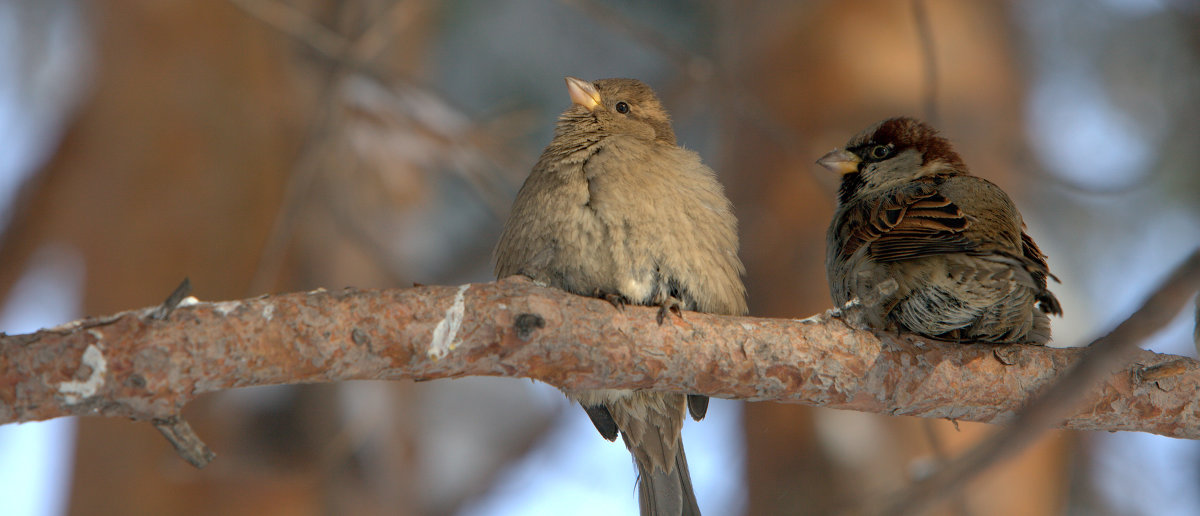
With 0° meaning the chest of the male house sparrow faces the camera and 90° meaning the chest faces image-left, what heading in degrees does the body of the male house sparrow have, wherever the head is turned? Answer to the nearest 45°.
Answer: approximately 135°

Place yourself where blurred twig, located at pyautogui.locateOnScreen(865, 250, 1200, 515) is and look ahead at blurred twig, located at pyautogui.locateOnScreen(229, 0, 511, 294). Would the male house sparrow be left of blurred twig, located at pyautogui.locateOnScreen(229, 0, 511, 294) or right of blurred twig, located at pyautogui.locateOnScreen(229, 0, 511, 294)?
right

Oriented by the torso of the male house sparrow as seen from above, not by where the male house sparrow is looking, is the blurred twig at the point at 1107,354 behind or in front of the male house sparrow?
behind
